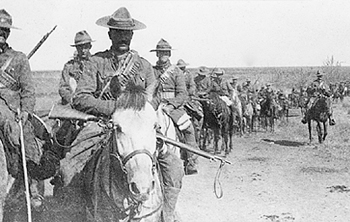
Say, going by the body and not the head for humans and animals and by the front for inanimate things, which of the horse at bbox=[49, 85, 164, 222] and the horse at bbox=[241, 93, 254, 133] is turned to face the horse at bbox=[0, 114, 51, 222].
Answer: the horse at bbox=[241, 93, 254, 133]

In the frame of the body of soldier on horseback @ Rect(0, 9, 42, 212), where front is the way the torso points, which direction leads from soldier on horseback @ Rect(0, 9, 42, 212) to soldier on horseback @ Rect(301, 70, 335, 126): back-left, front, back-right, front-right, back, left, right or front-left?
back-left

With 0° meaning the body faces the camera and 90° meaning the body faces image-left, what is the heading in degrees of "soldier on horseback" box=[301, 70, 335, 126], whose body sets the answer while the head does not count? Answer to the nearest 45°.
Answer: approximately 0°

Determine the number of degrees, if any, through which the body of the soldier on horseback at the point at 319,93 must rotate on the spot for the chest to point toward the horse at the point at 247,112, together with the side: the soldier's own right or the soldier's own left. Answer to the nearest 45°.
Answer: approximately 135° to the soldier's own right

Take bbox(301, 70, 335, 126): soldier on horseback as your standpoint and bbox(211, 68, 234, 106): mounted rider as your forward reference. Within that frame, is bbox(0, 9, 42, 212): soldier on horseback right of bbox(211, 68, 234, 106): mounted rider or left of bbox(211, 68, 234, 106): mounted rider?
left

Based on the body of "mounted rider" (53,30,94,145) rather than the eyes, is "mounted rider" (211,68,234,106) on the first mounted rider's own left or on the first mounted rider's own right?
on the first mounted rider's own left

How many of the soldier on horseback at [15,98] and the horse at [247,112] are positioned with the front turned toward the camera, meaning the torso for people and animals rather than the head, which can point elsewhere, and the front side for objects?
2
